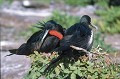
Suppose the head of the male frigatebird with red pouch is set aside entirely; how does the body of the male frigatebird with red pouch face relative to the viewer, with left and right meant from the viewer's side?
facing to the right of the viewer
